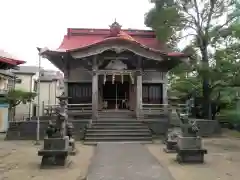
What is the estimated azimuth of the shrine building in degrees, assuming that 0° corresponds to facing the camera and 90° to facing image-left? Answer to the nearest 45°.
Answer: approximately 0°

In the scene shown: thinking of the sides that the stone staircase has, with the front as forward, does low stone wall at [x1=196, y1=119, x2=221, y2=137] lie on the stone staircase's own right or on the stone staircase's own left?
on the stone staircase's own left

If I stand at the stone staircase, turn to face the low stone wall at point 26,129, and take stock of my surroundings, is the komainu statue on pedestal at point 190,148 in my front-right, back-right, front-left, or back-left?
back-left

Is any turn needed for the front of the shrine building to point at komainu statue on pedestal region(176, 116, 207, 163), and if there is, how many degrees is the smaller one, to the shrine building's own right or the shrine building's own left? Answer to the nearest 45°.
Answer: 0° — it already faces it

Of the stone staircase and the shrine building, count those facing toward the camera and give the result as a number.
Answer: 2

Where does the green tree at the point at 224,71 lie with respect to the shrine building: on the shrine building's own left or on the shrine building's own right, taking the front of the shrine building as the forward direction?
on the shrine building's own left

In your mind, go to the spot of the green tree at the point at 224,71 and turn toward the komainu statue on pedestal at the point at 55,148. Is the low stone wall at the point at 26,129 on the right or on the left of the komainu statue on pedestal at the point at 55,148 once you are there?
right

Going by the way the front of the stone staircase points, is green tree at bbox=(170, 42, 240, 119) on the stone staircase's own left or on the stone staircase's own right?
on the stone staircase's own left

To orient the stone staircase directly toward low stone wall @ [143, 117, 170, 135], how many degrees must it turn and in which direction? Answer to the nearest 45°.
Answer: approximately 135° to its left
